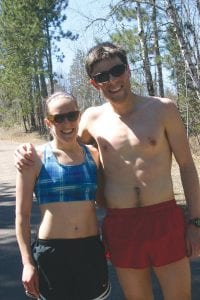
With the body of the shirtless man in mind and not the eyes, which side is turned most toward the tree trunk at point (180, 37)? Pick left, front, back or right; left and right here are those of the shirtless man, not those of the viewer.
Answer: back

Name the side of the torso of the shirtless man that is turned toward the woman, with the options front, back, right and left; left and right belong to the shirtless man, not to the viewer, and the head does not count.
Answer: right

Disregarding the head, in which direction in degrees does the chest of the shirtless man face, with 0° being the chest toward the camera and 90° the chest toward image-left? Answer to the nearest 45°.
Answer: approximately 0°

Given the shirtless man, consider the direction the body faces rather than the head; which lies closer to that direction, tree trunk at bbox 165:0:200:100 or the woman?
the woman
